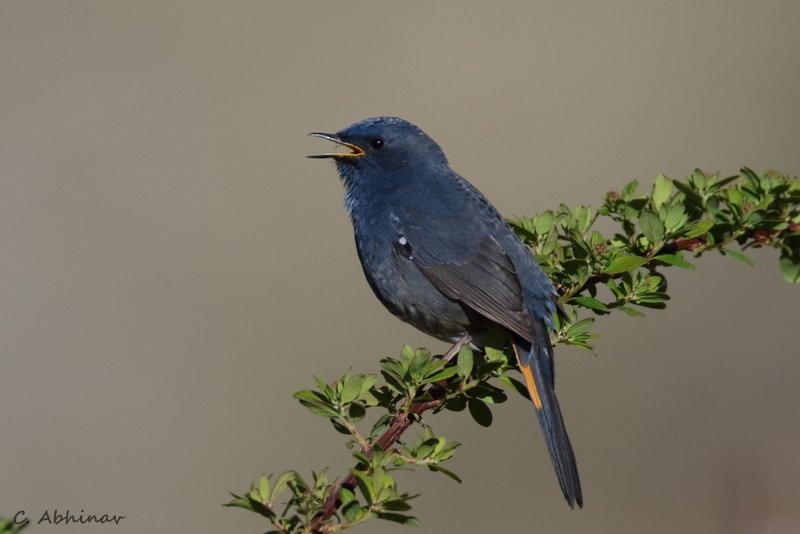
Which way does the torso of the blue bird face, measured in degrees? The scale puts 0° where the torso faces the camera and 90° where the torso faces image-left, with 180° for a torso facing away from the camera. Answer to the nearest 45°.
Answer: approximately 90°
